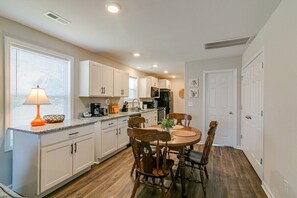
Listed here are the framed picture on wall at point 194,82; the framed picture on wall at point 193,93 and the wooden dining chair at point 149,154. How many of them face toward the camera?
2

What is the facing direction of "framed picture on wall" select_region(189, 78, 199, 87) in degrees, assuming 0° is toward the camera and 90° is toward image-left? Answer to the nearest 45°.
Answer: approximately 0°

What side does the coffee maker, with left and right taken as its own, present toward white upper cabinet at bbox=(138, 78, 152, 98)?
left

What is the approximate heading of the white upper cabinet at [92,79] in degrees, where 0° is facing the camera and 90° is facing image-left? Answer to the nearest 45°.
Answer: approximately 315°

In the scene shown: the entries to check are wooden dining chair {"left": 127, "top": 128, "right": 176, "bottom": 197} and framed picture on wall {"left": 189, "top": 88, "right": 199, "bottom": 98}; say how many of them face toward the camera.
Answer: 1

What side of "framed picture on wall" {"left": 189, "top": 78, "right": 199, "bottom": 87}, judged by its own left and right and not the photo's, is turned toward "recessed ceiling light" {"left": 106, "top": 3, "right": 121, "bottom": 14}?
front

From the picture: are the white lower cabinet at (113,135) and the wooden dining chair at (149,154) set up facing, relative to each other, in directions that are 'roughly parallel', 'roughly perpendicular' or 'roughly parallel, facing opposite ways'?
roughly perpendicular

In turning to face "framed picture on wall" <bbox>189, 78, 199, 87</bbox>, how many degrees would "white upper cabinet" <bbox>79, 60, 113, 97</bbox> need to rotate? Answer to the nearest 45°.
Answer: approximately 45° to its left

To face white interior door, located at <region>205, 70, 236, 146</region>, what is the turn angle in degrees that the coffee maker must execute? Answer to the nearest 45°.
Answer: approximately 45° to its left

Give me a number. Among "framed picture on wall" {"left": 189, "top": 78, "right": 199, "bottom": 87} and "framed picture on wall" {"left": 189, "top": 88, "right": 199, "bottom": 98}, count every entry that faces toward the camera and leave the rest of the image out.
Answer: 2

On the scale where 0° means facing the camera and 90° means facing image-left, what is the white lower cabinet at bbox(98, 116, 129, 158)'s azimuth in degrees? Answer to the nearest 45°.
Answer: approximately 315°

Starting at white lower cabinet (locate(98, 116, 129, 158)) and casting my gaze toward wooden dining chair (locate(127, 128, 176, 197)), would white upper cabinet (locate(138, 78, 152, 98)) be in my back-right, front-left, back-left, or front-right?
back-left

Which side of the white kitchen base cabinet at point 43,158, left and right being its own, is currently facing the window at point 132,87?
left

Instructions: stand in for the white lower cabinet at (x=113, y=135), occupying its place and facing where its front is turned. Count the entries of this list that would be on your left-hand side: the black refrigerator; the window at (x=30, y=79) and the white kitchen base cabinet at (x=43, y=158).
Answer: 1

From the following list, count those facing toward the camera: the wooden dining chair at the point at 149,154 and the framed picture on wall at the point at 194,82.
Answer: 1

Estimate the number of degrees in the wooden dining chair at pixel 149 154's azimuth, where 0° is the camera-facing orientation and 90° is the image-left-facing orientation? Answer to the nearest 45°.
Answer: approximately 225°
